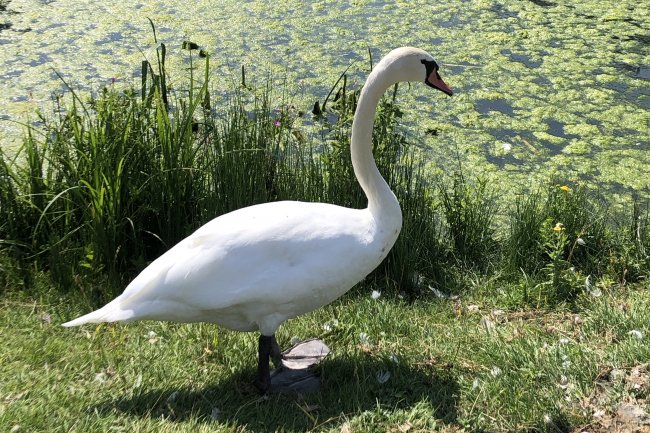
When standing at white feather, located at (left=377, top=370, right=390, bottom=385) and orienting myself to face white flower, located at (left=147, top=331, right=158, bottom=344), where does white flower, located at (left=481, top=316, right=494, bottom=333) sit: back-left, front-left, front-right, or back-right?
back-right

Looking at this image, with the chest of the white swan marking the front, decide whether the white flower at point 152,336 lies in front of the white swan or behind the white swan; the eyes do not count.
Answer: behind

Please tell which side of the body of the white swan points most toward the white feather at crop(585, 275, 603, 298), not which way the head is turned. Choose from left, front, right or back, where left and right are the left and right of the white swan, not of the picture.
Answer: front

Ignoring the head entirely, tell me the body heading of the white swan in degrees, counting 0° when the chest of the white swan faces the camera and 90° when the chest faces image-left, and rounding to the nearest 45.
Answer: approximately 270°

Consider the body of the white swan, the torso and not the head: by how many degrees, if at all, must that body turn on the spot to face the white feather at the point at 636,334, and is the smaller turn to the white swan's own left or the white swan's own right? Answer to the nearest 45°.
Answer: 0° — it already faces it

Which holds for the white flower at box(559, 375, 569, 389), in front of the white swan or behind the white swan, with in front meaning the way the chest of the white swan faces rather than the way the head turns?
in front

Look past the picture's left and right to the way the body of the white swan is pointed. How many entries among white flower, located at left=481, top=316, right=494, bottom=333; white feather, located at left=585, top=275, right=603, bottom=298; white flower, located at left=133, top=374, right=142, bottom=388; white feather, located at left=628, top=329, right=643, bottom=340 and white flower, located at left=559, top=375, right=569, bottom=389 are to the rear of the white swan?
1

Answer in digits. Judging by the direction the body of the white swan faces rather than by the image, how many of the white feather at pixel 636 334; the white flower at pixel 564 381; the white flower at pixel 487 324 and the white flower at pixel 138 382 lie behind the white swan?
1

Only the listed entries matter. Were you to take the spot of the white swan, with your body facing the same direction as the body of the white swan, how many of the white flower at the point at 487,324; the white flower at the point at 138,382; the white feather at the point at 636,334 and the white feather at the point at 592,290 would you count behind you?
1
